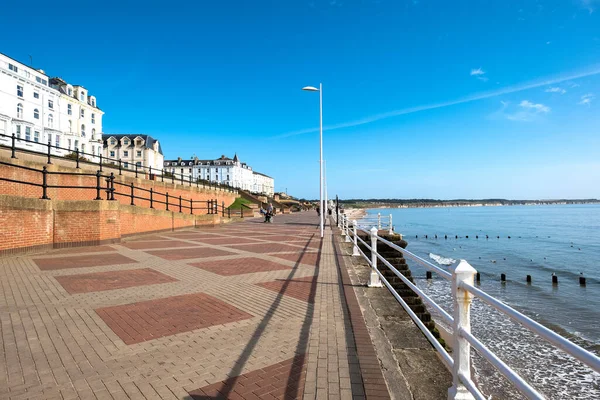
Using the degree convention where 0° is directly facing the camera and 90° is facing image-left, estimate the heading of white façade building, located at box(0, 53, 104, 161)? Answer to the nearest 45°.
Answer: approximately 315°

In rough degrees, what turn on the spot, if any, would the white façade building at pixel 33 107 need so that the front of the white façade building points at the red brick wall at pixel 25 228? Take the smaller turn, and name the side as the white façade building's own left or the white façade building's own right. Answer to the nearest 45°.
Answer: approximately 45° to the white façade building's own right

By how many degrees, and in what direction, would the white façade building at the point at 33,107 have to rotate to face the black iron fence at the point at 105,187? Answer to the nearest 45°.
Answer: approximately 45° to its right
